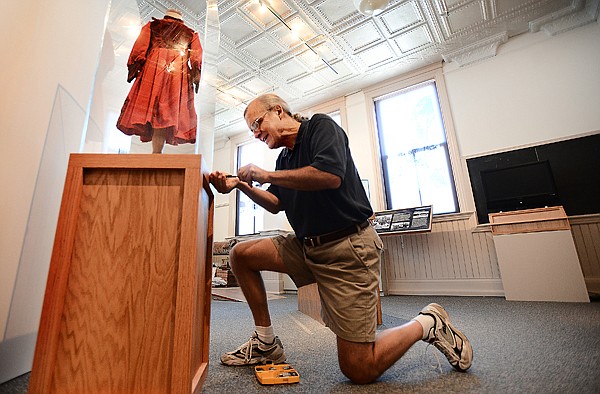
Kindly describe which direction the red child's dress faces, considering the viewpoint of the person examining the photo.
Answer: facing the viewer

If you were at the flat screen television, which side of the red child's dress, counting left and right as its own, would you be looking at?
left
